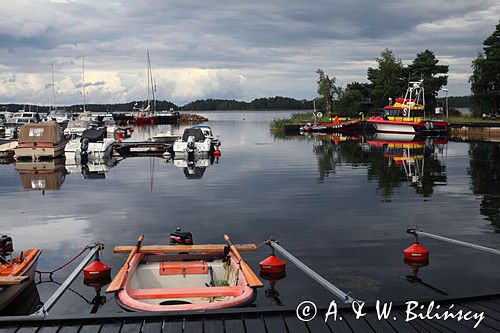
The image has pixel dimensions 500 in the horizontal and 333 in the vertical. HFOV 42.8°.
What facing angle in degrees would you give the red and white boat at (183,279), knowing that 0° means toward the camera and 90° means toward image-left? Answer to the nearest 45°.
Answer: approximately 0°

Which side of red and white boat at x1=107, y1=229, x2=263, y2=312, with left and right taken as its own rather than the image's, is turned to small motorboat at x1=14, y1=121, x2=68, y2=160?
back

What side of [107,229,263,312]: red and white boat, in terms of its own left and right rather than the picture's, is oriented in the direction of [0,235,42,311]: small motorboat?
right

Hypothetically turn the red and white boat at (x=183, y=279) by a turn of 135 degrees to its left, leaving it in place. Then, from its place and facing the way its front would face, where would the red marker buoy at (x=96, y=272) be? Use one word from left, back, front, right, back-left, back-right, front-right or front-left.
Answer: left

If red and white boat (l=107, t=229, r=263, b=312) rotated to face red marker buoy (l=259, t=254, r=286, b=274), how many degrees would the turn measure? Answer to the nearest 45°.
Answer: approximately 135° to its left
